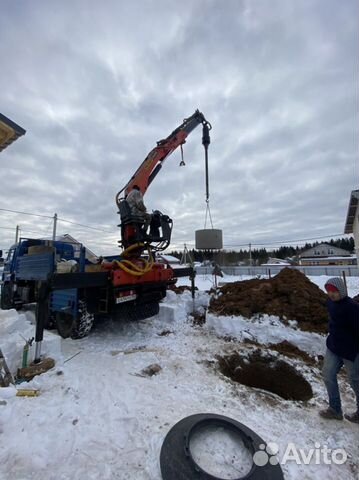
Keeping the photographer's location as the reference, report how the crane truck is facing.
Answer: facing away from the viewer and to the left of the viewer

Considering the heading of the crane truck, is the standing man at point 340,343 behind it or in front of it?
behind

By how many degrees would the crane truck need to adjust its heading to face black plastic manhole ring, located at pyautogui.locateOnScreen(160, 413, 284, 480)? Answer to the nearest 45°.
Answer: approximately 135° to its left

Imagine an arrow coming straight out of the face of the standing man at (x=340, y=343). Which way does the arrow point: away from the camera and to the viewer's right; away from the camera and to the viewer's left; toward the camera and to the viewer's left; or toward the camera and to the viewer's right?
toward the camera and to the viewer's left

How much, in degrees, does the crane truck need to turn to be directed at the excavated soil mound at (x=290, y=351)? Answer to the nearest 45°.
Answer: approximately 180°

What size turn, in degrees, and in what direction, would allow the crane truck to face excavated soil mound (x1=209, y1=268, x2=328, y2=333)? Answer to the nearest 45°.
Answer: approximately 135° to its right
